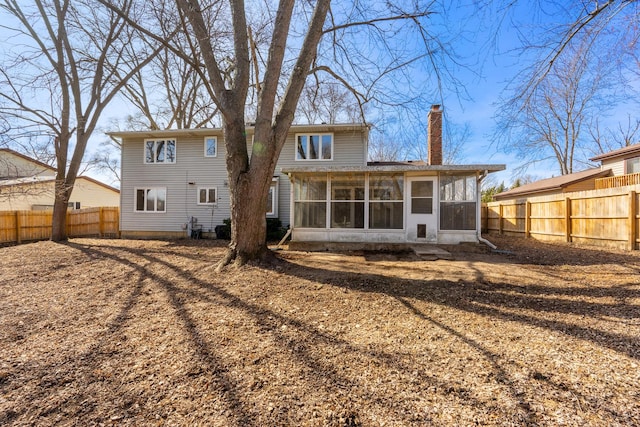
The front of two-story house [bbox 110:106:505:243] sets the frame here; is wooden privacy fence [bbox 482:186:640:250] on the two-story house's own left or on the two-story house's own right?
on the two-story house's own right

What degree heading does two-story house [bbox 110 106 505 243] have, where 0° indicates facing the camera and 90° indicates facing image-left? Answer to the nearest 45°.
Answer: approximately 180°

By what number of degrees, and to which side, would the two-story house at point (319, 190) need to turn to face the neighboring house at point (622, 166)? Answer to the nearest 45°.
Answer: approximately 90° to its right

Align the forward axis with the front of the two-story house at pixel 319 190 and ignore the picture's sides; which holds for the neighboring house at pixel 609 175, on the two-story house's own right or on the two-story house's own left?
on the two-story house's own right

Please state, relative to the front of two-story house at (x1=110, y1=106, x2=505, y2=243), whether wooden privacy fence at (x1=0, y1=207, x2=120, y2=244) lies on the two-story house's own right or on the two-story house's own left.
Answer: on the two-story house's own left

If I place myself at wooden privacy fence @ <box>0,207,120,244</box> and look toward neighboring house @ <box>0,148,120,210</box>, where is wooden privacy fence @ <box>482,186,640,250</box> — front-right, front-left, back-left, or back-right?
back-right

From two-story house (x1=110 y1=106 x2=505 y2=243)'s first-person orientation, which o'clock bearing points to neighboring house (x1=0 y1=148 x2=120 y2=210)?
The neighboring house is roughly at 10 o'clock from the two-story house.
